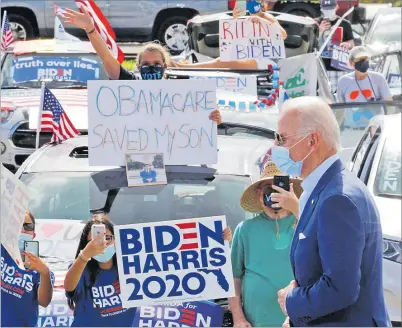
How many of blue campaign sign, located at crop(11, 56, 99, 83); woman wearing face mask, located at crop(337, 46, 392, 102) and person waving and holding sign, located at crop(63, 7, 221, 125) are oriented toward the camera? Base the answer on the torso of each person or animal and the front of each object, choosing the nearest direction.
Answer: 3

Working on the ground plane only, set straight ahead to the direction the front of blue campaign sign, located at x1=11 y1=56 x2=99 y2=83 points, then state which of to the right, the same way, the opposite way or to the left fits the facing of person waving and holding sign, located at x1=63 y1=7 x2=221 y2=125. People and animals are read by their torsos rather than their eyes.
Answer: the same way

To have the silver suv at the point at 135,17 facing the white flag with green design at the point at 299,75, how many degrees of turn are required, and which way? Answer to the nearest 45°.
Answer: approximately 90° to its left

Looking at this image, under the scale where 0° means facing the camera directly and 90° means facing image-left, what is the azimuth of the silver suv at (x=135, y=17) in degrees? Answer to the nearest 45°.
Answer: approximately 90°

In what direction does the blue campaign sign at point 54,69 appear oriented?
toward the camera

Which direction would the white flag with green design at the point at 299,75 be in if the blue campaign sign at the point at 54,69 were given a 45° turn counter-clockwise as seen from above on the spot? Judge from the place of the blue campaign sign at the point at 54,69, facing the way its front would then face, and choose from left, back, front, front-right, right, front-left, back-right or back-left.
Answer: front-left

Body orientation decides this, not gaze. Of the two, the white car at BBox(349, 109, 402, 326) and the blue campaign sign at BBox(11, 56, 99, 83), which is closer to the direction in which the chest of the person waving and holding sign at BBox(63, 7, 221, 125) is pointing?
the white car

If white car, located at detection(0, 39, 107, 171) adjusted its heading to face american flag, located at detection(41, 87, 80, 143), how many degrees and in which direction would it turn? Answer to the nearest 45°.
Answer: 0° — it already faces it

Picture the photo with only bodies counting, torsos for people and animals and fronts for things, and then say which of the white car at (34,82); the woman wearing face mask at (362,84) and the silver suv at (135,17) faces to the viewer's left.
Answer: the silver suv

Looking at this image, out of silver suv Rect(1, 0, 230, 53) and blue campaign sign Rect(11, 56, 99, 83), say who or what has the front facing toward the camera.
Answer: the blue campaign sign

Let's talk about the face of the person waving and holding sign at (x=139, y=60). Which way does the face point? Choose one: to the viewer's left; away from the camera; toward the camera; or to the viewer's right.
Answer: toward the camera

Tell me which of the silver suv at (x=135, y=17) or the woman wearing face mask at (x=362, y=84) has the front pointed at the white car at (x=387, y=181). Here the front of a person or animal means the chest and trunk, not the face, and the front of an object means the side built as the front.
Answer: the woman wearing face mask

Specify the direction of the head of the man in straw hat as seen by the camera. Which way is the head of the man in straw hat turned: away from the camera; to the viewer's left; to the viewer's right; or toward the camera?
toward the camera
